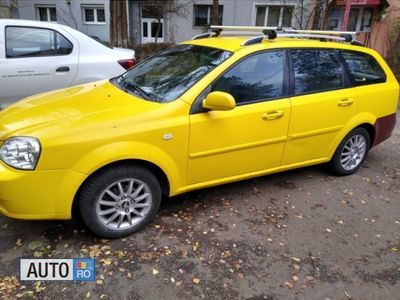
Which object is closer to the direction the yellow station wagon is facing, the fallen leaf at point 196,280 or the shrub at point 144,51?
the fallen leaf

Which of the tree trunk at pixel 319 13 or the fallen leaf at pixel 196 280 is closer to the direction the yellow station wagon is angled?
the fallen leaf

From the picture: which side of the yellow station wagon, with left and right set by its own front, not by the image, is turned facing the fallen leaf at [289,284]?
left

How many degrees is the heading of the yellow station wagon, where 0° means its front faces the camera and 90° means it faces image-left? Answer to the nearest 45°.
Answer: approximately 45°

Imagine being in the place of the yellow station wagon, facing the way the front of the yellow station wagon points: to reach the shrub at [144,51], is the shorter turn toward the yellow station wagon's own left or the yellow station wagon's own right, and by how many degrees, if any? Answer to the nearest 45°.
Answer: approximately 135° to the yellow station wagon's own right

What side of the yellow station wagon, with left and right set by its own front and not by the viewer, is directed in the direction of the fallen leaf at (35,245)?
front

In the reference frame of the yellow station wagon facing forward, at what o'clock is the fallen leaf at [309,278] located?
The fallen leaf is roughly at 9 o'clock from the yellow station wagon.

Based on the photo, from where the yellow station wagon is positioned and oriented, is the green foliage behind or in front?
behind

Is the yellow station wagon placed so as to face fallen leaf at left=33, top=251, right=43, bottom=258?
yes

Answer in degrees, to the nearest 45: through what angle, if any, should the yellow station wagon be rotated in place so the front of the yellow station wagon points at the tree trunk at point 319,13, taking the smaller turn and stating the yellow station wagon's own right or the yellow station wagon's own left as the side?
approximately 135° to the yellow station wagon's own right
